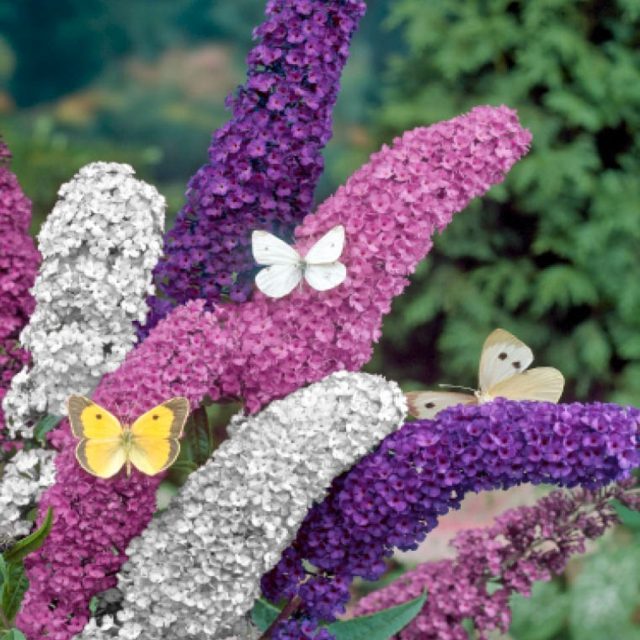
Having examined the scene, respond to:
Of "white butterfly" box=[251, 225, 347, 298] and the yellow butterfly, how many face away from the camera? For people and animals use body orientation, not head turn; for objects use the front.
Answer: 2

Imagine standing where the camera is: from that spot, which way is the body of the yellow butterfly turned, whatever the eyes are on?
away from the camera

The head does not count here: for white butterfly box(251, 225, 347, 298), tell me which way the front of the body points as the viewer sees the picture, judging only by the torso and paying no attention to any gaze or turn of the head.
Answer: away from the camera
